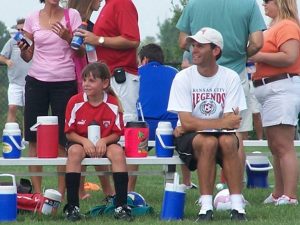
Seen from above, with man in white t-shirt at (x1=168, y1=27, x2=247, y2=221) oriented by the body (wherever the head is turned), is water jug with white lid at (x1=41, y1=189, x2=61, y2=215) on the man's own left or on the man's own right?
on the man's own right

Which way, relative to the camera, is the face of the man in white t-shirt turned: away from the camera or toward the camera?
toward the camera

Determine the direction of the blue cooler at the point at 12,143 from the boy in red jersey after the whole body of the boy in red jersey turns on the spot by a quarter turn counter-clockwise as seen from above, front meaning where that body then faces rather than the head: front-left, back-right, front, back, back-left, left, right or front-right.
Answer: back

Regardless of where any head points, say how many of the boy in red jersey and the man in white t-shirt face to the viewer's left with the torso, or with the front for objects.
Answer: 0

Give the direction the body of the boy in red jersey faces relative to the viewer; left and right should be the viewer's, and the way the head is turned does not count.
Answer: facing the viewer

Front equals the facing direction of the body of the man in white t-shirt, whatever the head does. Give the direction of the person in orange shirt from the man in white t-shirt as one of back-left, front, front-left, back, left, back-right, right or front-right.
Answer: back-left

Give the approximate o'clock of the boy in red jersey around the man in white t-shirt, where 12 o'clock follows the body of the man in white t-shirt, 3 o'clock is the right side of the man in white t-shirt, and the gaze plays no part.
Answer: The boy in red jersey is roughly at 3 o'clock from the man in white t-shirt.

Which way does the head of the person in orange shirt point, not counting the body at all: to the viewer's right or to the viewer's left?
to the viewer's left
